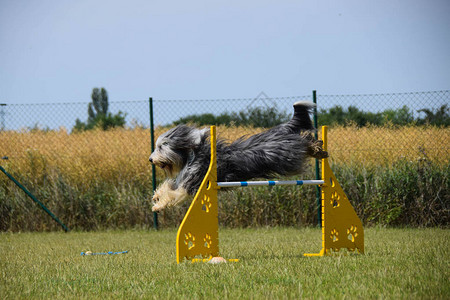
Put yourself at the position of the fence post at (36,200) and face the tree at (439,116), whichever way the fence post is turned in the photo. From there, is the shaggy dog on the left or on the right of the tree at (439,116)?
right

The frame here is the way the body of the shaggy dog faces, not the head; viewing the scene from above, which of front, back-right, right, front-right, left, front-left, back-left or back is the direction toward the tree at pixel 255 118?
right

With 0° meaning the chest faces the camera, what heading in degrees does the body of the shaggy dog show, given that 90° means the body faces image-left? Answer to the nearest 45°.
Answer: approximately 90°

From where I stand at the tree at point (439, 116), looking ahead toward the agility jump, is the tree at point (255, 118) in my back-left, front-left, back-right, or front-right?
front-right

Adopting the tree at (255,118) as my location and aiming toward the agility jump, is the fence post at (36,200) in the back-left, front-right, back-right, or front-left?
front-right

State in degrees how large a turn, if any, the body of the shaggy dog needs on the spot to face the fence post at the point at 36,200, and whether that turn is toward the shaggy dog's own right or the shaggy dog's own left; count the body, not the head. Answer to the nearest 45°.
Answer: approximately 45° to the shaggy dog's own right

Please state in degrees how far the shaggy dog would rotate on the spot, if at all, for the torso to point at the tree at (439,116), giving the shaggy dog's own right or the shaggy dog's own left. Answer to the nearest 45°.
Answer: approximately 135° to the shaggy dog's own right
